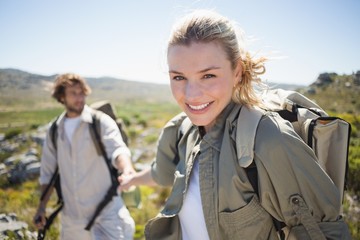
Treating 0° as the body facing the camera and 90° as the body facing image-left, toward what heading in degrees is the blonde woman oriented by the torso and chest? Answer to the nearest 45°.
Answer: approximately 45°

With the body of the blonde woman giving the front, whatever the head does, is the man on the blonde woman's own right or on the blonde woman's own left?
on the blonde woman's own right
